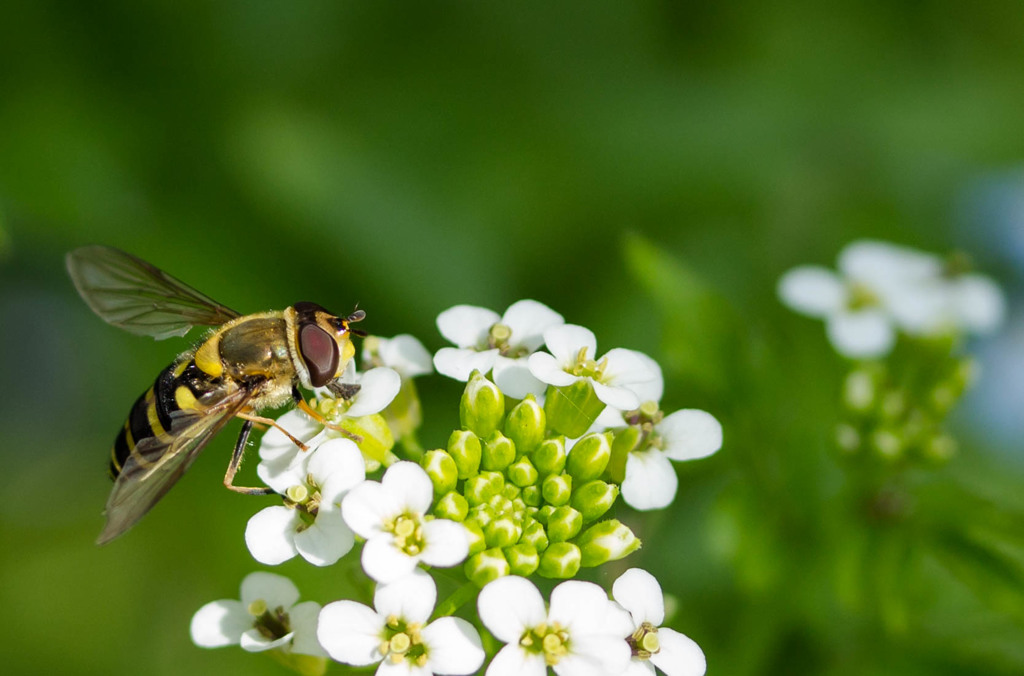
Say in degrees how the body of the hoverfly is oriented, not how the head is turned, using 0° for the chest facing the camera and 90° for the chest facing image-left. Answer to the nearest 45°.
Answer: approximately 270°

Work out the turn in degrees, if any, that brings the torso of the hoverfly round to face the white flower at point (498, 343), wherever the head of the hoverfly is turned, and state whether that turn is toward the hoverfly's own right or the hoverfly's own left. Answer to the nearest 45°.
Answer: approximately 45° to the hoverfly's own right

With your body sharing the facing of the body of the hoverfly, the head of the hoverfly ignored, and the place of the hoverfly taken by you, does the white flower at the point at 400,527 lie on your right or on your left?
on your right
